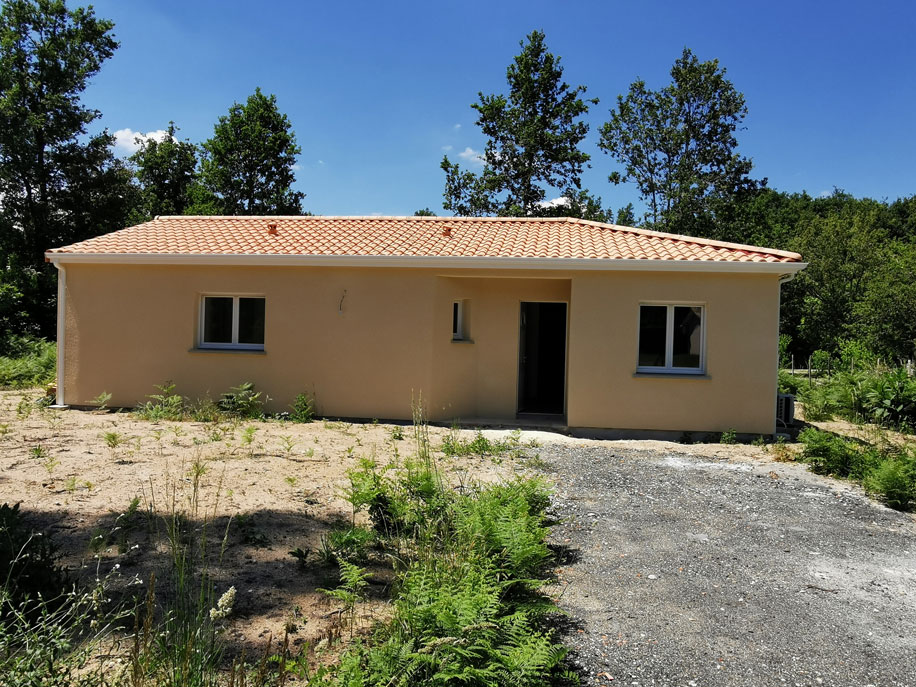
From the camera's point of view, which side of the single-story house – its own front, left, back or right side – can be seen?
front

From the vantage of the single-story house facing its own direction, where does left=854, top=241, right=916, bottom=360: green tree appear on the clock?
The green tree is roughly at 8 o'clock from the single-story house.

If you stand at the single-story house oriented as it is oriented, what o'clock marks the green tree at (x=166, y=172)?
The green tree is roughly at 5 o'clock from the single-story house.

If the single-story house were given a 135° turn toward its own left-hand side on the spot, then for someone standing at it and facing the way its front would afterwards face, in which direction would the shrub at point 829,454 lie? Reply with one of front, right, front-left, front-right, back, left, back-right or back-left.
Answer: right

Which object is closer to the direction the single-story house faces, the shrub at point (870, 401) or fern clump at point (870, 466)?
the fern clump

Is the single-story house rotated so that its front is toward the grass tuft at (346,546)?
yes

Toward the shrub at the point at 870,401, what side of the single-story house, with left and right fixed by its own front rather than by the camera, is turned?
left

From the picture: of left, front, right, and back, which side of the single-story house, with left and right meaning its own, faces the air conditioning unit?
left

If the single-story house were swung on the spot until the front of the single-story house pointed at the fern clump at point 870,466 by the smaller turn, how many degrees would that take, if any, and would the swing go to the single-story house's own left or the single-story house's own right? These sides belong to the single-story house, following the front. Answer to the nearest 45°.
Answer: approximately 45° to the single-story house's own left

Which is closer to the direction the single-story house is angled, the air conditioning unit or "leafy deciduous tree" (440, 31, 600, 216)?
the air conditioning unit

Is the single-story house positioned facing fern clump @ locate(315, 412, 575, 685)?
yes
